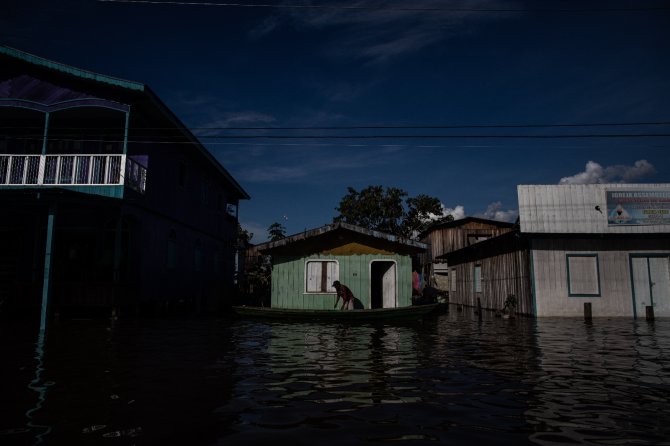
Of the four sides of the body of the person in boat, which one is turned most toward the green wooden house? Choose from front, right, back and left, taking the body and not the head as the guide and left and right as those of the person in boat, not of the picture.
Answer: right

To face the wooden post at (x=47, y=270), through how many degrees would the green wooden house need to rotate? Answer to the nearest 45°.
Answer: approximately 45° to its right

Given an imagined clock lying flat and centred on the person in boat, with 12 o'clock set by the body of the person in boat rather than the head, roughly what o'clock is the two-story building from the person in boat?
The two-story building is roughly at 12 o'clock from the person in boat.

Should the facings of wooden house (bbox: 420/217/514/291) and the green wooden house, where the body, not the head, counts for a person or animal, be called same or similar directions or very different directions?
same or similar directions

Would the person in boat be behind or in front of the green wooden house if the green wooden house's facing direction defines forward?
in front

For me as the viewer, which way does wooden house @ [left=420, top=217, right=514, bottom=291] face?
facing the viewer

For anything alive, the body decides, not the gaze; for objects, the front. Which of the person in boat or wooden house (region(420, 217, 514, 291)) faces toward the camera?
the wooden house

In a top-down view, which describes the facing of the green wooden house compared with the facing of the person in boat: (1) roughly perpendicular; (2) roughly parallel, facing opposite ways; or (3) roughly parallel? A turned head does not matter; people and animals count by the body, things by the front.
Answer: roughly perpendicular

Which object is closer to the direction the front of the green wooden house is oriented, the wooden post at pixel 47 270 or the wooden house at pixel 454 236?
the wooden post

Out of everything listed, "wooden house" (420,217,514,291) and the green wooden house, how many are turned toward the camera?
2

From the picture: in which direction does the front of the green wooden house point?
toward the camera

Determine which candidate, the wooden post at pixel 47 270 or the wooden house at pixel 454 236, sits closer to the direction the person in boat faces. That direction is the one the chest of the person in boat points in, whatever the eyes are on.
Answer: the wooden post

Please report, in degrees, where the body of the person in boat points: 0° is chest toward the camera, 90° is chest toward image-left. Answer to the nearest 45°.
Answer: approximately 90°

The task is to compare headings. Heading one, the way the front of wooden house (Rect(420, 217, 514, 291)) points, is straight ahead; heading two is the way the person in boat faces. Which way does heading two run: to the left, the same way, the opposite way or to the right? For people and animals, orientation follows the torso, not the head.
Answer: to the right

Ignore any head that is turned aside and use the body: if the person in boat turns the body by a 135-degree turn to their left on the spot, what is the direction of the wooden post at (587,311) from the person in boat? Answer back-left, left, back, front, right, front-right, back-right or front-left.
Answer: front-left
